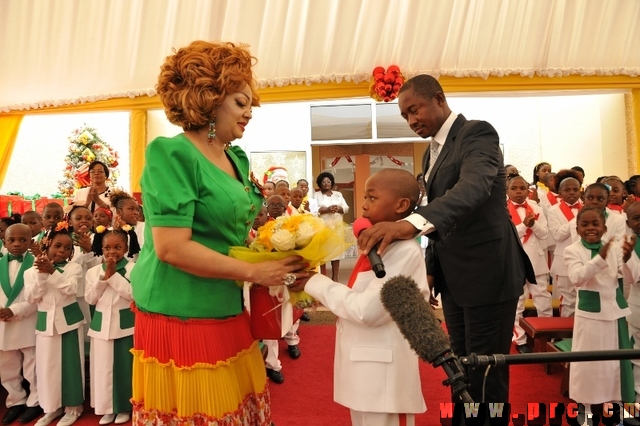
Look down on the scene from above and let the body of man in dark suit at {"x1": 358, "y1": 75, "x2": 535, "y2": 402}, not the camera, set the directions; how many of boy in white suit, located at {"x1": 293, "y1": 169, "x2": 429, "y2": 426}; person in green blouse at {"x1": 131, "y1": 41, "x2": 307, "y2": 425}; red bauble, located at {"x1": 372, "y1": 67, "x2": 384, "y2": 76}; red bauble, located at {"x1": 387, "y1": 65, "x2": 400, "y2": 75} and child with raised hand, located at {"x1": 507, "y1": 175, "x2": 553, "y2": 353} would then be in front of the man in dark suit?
2

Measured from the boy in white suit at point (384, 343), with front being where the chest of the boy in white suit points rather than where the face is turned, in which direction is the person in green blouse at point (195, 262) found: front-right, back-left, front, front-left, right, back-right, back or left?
front-left

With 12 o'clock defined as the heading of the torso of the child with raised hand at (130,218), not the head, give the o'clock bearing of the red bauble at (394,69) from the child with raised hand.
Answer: The red bauble is roughly at 10 o'clock from the child with raised hand.

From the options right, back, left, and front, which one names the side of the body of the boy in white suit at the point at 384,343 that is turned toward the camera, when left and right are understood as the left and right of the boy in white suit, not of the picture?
left

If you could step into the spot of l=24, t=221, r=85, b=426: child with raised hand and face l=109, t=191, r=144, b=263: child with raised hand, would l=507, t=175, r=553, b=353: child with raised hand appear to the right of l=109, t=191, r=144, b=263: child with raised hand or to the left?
right

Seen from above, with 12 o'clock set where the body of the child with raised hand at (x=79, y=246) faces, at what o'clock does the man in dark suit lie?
The man in dark suit is roughly at 11 o'clock from the child with raised hand.

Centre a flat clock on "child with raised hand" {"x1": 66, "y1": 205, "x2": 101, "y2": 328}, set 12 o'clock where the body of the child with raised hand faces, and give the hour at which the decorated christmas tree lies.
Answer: The decorated christmas tree is roughly at 6 o'clock from the child with raised hand.

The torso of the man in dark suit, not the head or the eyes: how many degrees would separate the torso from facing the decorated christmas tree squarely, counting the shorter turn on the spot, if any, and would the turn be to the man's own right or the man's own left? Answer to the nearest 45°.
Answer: approximately 90° to the man's own right

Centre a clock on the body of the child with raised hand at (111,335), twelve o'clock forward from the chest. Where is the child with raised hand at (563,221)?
the child with raised hand at (563,221) is roughly at 9 o'clock from the child with raised hand at (111,335).

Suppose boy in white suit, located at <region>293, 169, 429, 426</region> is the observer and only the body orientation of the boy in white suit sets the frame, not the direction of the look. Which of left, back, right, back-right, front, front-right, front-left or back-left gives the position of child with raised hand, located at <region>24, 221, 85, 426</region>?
front-right

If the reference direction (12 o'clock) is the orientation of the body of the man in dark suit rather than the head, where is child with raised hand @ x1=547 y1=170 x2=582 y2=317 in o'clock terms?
The child with raised hand is roughly at 5 o'clock from the man in dark suit.
